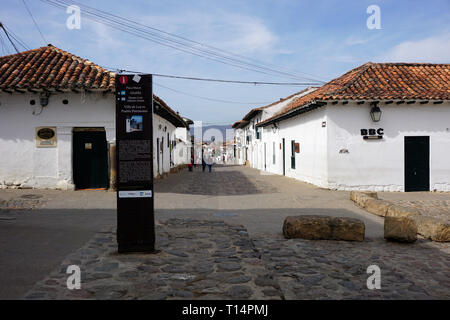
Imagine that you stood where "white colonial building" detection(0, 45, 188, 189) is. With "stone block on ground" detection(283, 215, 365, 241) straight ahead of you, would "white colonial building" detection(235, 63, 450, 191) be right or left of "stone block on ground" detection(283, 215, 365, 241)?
left

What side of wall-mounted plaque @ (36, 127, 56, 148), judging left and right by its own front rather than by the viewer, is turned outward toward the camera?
front

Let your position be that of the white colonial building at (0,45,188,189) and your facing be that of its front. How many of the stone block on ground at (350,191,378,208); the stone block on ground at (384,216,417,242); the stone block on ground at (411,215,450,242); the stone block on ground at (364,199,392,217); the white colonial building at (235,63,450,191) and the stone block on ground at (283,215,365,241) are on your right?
0

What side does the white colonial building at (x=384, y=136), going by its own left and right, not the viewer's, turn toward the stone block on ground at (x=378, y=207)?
front

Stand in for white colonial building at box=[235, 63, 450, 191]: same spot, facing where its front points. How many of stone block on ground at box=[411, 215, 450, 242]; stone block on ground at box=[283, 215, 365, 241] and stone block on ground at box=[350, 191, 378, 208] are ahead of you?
3

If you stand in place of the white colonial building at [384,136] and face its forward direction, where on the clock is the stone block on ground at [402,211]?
The stone block on ground is roughly at 12 o'clock from the white colonial building.

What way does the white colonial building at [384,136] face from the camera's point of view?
toward the camera

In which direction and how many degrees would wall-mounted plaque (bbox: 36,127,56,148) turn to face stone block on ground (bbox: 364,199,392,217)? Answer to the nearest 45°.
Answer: approximately 45° to its left

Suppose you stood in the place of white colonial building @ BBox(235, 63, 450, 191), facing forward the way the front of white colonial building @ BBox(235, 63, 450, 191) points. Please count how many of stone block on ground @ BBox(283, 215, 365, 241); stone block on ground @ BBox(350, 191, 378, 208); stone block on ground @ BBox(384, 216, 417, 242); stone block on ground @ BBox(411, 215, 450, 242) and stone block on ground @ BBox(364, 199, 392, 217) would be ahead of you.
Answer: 5

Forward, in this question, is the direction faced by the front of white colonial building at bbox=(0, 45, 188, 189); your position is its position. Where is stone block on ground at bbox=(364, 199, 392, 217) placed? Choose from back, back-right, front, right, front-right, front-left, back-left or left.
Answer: front-left

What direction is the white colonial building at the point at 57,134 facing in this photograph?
toward the camera

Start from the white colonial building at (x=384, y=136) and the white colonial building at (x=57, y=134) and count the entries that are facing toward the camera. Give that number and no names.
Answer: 2

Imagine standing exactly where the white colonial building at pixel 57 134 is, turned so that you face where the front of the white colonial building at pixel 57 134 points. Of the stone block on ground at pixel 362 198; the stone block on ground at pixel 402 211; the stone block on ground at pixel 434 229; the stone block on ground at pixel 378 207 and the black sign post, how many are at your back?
0

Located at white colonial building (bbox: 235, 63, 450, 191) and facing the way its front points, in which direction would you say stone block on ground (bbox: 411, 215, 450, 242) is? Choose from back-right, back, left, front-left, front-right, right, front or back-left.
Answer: front

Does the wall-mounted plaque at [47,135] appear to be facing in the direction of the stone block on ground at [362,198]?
no

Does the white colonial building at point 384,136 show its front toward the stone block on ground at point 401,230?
yes

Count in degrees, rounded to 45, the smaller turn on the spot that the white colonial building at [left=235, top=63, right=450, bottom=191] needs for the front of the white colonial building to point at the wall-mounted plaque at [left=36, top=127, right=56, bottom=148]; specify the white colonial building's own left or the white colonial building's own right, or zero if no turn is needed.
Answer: approximately 45° to the white colonial building's own right

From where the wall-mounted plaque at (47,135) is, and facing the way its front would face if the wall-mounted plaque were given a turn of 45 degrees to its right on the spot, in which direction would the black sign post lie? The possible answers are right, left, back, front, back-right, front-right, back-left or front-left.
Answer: front-left

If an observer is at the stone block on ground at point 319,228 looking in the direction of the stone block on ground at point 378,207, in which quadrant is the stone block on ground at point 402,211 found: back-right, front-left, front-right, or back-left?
front-right

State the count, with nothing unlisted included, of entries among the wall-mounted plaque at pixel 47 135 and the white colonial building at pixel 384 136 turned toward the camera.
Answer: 2
